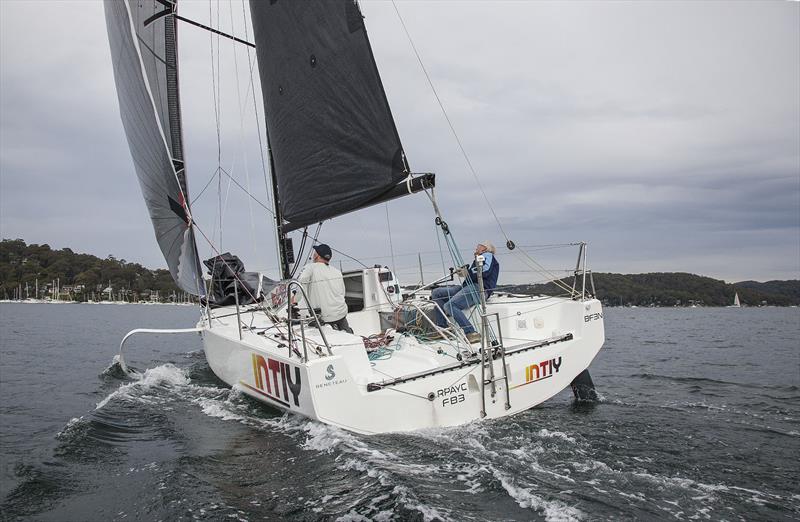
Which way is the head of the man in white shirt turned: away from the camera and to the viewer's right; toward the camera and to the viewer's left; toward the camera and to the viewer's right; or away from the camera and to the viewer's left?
away from the camera and to the viewer's left

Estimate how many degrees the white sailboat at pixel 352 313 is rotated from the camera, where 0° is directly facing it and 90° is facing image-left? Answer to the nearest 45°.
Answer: approximately 135°

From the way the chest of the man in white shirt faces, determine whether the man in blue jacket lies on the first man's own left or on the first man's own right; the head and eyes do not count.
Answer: on the first man's own right

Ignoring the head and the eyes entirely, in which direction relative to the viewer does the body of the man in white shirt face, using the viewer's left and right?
facing away from the viewer and to the left of the viewer

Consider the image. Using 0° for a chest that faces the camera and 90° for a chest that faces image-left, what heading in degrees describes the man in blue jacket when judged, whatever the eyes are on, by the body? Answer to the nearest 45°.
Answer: approximately 90°

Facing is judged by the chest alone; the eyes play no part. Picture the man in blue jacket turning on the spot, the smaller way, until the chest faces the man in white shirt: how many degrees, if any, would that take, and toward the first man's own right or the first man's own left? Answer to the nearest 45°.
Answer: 0° — they already face them
